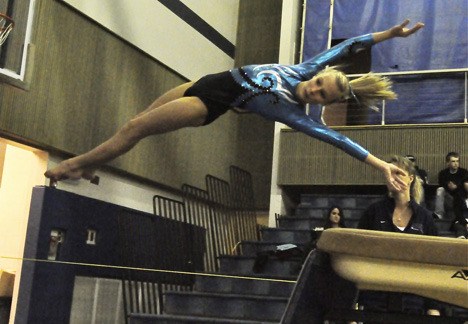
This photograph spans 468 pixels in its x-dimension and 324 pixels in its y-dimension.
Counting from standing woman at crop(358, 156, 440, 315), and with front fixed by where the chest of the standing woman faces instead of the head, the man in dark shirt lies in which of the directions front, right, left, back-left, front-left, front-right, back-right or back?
back

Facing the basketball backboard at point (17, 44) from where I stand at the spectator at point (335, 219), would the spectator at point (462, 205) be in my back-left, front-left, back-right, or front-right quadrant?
back-right

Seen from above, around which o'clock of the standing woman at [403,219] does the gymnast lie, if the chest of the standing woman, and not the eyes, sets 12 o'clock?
The gymnast is roughly at 2 o'clock from the standing woman.

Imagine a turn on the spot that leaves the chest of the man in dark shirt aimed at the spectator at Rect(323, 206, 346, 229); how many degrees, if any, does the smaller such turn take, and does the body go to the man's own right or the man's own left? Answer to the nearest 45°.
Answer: approximately 45° to the man's own right

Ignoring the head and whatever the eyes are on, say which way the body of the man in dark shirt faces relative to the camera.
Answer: toward the camera

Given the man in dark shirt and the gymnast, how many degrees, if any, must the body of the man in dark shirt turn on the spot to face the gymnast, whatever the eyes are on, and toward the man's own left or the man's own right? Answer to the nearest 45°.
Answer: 0° — they already face them

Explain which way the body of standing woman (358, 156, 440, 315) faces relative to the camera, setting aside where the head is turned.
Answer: toward the camera

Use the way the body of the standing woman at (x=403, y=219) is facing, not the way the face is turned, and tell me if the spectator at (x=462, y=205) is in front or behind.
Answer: behind

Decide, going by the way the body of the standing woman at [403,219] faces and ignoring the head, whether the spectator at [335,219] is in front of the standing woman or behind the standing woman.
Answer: behind

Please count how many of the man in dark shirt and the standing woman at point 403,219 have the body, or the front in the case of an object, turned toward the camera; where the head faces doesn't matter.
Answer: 2

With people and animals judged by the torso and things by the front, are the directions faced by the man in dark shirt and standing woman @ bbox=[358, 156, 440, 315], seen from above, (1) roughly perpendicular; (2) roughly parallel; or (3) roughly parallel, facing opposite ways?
roughly parallel
